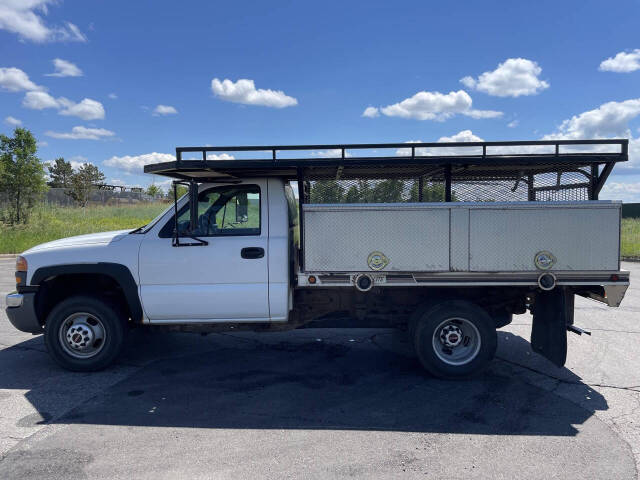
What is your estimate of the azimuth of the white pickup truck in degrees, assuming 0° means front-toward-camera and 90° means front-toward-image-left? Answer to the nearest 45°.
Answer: approximately 90°

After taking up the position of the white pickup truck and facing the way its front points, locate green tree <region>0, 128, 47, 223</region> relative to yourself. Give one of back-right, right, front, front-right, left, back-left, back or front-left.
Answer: front-right

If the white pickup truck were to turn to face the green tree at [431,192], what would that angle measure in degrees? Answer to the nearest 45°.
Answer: approximately 135° to its right
